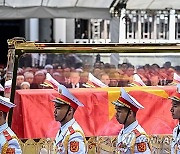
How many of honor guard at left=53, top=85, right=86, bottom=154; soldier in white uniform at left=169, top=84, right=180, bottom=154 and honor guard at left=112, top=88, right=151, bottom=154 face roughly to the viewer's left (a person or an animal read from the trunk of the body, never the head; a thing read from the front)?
3

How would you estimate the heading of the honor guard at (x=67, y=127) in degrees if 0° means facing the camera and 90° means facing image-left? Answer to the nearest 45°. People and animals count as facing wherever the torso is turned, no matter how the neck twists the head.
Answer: approximately 90°

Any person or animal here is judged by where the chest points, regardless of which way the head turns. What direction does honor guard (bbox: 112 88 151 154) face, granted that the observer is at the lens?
facing to the left of the viewer

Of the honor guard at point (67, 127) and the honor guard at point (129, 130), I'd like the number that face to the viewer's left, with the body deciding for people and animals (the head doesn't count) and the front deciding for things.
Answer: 2

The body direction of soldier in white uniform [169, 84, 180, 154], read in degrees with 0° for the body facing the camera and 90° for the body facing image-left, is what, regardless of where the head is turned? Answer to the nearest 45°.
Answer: approximately 90°
